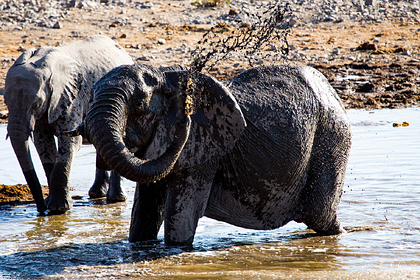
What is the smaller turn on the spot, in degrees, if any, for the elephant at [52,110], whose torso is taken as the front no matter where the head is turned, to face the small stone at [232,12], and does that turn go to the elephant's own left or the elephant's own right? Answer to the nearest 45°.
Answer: approximately 180°

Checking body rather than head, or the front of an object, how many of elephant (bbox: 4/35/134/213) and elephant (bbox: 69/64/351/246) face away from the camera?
0

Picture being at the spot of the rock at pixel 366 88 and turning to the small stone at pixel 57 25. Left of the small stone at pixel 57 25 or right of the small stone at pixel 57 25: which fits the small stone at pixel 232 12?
right

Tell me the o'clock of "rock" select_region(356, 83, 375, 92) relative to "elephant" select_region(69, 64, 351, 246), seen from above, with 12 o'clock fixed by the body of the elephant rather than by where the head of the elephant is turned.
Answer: The rock is roughly at 5 o'clock from the elephant.

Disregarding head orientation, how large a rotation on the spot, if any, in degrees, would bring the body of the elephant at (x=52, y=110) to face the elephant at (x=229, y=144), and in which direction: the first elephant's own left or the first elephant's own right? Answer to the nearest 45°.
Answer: approximately 90° to the first elephant's own left

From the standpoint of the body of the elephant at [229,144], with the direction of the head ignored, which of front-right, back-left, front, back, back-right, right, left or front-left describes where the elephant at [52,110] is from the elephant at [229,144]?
right

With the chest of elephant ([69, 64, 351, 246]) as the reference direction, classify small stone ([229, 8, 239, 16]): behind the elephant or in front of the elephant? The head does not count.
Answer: behind

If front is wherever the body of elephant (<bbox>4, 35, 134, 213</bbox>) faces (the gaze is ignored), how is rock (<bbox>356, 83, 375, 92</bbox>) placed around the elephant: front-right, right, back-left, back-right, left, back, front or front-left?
back

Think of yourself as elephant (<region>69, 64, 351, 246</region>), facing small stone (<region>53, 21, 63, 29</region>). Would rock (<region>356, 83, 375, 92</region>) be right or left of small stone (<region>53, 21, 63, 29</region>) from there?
right
